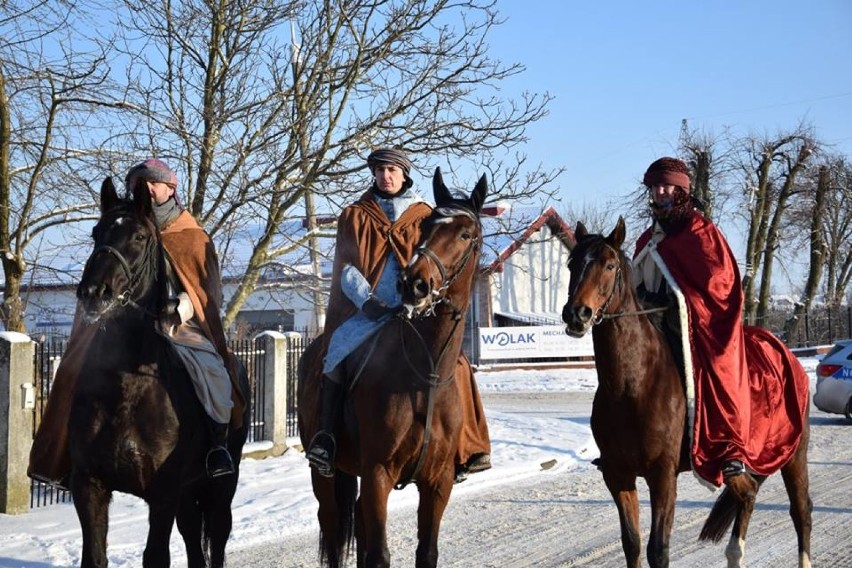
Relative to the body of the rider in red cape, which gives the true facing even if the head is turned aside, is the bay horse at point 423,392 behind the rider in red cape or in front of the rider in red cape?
in front

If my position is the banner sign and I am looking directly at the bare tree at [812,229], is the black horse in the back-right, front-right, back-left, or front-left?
back-right

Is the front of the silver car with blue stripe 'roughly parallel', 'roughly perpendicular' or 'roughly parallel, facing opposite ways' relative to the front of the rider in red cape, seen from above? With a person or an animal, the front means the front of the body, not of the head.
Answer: roughly parallel, facing opposite ways

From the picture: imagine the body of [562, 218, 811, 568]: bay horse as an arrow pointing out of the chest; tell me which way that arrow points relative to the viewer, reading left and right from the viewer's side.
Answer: facing the viewer and to the left of the viewer

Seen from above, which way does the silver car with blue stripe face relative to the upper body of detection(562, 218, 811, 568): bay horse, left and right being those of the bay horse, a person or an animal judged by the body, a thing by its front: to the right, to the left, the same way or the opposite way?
the opposite way

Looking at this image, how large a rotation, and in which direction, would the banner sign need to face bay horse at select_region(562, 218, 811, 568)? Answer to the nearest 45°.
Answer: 0° — it already faces it

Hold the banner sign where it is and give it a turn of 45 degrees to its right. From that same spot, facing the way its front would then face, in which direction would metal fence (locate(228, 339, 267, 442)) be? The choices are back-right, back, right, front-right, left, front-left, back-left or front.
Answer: front-left

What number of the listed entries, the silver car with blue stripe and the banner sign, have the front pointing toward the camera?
1

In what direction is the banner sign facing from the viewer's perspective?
toward the camera

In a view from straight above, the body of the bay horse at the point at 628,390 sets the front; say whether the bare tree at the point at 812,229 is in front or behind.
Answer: behind

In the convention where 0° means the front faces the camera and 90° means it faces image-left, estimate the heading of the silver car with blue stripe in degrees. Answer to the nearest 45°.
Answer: approximately 225°

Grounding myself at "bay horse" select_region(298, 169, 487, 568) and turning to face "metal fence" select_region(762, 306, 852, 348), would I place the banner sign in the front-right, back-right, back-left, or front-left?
front-left

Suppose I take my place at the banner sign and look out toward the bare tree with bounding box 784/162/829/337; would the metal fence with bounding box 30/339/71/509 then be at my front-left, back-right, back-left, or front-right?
back-right

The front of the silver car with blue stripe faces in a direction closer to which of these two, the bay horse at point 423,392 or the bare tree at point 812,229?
the bare tree

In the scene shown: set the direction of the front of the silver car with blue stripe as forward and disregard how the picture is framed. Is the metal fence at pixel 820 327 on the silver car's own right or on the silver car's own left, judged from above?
on the silver car's own left

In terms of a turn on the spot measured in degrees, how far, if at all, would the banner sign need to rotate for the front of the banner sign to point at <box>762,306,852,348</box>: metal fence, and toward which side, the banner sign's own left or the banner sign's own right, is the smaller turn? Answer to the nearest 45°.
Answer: approximately 135° to the banner sign's own left

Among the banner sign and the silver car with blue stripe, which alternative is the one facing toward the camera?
the banner sign
